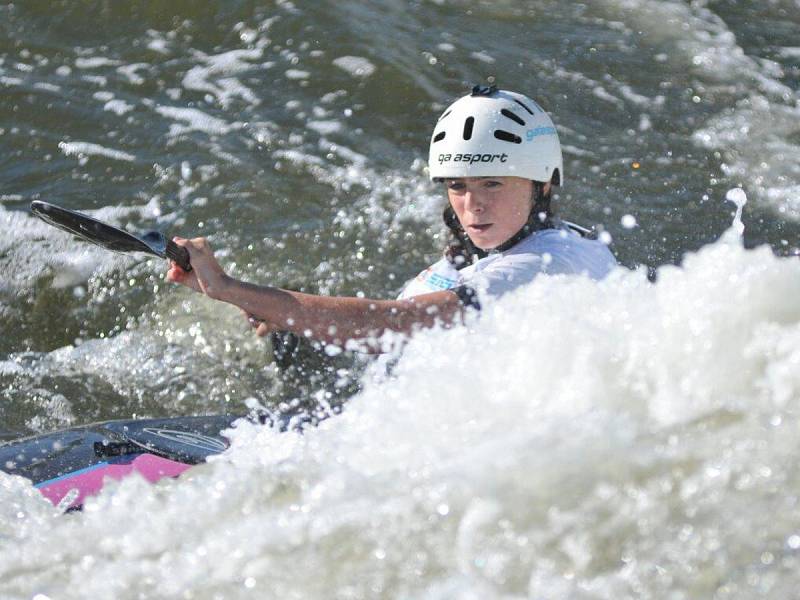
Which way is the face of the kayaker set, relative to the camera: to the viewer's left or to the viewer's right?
to the viewer's left

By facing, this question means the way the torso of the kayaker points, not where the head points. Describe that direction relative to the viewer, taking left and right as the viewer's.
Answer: facing the viewer and to the left of the viewer
